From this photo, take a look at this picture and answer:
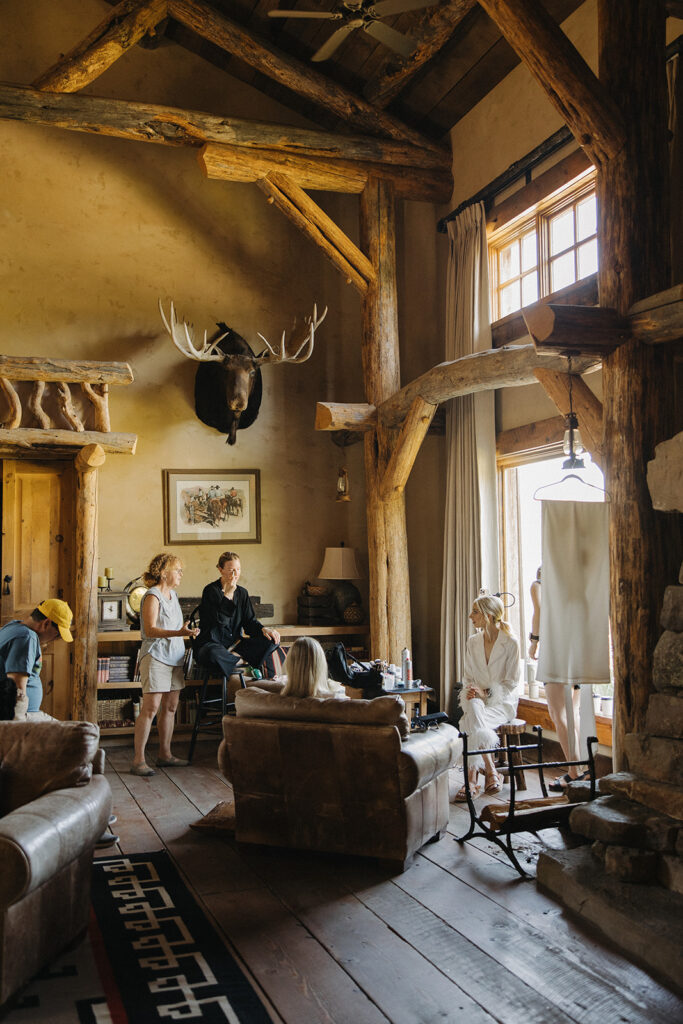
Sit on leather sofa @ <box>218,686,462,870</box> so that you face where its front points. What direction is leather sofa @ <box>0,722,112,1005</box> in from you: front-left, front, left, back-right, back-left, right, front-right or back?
back

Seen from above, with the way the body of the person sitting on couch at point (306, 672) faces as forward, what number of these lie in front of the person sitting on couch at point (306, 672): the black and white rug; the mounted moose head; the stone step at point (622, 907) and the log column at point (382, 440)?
2

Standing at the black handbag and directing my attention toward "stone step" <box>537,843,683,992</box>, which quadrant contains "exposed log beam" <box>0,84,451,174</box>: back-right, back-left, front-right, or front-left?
back-right

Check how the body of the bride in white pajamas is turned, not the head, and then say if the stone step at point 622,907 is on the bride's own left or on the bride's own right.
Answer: on the bride's own left

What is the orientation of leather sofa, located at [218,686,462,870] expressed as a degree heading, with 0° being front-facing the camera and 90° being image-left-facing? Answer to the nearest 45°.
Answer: approximately 225°

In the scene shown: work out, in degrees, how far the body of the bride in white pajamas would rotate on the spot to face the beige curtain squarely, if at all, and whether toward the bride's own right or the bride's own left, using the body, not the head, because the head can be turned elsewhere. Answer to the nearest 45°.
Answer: approximately 135° to the bride's own right

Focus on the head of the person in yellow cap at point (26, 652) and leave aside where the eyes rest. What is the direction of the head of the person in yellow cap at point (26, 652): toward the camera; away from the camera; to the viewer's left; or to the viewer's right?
to the viewer's right

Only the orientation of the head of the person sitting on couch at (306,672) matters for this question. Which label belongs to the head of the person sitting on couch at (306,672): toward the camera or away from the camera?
away from the camera

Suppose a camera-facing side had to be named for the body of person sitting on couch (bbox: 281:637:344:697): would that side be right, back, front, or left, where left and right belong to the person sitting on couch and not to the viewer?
back
